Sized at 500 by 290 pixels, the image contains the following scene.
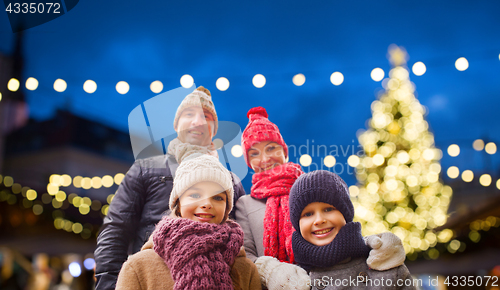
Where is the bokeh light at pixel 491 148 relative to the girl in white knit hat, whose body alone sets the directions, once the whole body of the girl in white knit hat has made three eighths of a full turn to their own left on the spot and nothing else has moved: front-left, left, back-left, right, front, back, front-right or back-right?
front

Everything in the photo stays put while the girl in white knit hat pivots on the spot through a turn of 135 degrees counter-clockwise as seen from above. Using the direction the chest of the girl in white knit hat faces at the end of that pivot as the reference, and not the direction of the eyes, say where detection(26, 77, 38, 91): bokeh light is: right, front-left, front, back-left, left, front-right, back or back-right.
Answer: left

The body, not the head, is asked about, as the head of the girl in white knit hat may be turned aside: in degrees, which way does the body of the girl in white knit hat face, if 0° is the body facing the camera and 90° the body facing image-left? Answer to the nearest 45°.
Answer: approximately 0°

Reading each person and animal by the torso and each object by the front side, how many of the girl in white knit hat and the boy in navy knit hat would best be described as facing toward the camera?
2

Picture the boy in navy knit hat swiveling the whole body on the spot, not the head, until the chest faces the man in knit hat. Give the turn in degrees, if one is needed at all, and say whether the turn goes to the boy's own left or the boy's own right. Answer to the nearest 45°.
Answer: approximately 90° to the boy's own right

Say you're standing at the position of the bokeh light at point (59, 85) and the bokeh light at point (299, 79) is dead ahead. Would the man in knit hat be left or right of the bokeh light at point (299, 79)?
right

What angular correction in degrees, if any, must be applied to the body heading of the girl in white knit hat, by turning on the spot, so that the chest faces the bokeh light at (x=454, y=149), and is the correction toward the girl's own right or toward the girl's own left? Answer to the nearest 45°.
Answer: approximately 135° to the girl's own left
